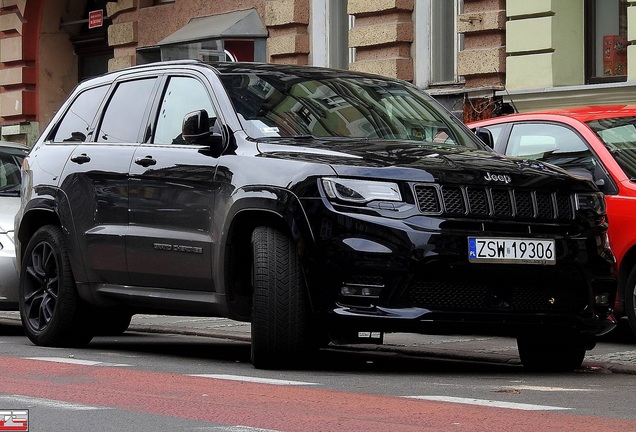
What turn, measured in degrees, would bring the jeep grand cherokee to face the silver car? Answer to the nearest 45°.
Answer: approximately 180°

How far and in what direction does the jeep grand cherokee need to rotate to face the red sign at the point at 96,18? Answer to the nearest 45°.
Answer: approximately 135° to its left

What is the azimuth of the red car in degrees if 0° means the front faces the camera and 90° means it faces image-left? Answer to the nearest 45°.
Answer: approximately 315°

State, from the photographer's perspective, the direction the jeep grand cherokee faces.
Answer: facing the viewer and to the right of the viewer

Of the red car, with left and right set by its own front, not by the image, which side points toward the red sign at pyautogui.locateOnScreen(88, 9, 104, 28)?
back

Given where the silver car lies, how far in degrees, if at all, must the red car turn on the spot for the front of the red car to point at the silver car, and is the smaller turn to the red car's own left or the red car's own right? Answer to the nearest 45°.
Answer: approximately 135° to the red car's own right
